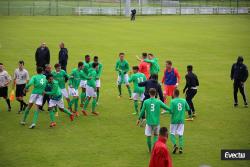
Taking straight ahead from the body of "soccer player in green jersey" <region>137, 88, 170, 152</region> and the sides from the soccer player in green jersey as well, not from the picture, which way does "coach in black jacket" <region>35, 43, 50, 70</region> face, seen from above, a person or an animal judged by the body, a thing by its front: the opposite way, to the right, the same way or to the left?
the opposite way

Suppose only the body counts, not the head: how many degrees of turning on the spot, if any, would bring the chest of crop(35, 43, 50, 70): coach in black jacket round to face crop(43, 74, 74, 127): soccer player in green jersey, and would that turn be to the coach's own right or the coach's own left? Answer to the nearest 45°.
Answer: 0° — they already face them

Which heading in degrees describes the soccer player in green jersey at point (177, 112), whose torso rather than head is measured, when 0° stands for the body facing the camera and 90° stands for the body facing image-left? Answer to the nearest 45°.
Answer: approximately 180°

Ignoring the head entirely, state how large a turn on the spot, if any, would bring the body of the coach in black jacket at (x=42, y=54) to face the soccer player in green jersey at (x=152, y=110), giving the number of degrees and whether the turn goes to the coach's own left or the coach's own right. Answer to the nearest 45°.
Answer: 0° — they already face them

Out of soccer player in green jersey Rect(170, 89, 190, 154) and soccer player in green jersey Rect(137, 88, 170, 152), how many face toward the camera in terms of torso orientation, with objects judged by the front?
0

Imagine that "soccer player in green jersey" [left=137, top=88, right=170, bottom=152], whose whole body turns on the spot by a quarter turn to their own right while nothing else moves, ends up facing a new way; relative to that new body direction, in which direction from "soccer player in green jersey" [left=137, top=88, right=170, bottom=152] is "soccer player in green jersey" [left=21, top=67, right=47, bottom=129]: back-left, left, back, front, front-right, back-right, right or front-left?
back-left

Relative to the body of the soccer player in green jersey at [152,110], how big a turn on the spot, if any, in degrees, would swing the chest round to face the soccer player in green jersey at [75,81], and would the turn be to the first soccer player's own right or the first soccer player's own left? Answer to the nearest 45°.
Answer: approximately 45° to the first soccer player's own left

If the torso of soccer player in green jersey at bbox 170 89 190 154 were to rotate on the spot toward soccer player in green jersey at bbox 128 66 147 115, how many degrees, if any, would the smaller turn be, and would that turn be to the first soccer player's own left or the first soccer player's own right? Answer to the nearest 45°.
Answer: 0° — they already face them

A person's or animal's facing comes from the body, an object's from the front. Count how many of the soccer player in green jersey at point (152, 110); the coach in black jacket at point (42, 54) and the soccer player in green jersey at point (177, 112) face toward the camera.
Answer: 1

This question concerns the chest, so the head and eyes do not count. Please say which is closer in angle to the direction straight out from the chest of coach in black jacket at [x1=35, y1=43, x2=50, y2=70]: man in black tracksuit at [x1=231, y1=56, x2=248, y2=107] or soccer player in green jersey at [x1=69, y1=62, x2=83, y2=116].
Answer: the soccer player in green jersey

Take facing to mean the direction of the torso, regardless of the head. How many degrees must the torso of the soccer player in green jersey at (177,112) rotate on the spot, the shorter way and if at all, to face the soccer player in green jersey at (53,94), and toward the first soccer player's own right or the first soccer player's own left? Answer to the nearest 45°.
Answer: approximately 45° to the first soccer player's own left

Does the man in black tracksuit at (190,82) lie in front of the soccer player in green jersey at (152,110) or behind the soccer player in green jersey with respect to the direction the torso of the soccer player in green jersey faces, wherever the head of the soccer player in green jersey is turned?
in front

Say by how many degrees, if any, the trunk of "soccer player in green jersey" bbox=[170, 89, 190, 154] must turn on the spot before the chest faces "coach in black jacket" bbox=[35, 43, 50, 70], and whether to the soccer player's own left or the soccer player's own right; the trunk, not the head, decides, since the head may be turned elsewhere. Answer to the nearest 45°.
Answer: approximately 45° to the soccer player's own left

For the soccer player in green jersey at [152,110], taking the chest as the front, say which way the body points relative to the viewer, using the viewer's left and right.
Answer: facing away from the viewer

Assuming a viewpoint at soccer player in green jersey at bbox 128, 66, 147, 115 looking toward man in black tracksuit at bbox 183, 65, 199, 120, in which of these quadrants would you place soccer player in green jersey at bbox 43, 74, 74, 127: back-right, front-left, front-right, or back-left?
back-right

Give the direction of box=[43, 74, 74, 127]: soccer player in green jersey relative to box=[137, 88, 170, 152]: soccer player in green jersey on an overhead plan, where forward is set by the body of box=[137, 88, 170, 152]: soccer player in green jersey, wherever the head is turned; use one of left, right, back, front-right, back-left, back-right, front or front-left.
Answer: front-left
